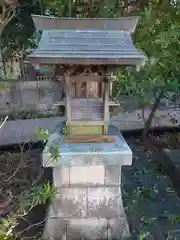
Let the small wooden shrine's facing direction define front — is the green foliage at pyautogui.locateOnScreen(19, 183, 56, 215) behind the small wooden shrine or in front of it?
in front

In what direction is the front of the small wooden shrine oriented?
toward the camera

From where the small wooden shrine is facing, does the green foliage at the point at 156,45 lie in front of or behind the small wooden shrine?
behind
